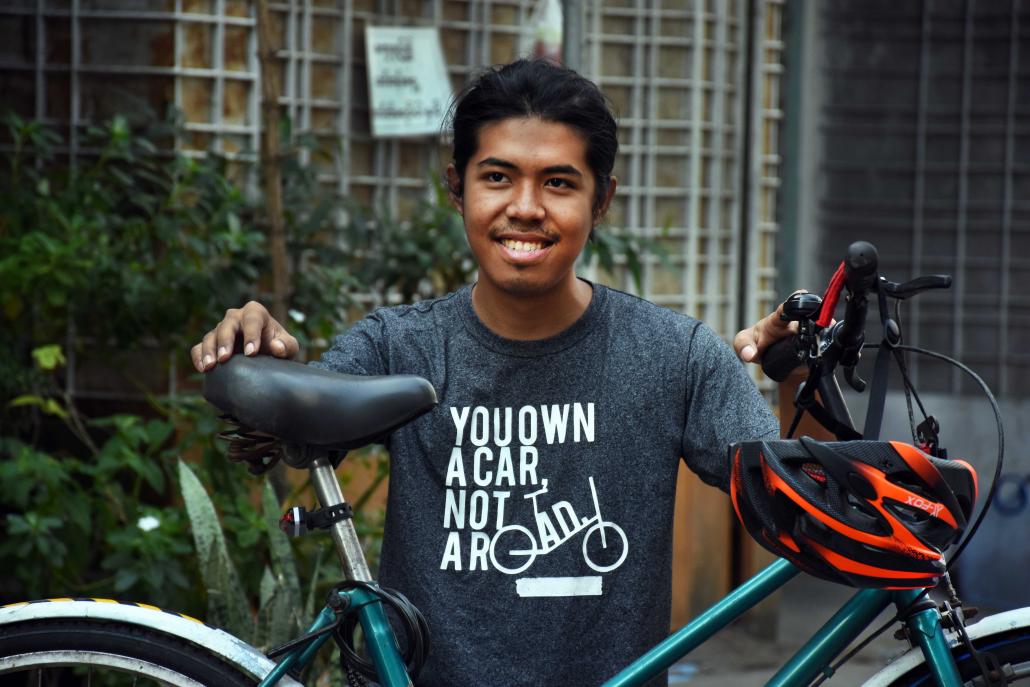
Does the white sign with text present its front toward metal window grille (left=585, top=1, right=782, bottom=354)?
no

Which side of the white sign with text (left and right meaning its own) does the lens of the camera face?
front

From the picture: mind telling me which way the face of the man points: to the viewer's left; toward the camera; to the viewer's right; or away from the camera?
toward the camera

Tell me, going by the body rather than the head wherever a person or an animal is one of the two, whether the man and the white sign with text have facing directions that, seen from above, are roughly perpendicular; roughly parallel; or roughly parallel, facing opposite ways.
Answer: roughly parallel

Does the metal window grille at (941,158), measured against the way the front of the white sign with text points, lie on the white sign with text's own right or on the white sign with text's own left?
on the white sign with text's own left

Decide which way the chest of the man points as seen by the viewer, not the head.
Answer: toward the camera

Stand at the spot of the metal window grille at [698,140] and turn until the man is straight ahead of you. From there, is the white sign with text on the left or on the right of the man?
right

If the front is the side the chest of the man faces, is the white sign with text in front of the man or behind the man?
behind

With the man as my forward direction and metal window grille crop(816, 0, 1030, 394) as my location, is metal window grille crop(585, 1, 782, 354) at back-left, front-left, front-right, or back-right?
front-right

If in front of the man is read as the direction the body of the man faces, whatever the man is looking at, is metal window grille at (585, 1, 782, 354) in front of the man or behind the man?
behind

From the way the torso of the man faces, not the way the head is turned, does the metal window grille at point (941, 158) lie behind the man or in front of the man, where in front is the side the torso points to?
behind

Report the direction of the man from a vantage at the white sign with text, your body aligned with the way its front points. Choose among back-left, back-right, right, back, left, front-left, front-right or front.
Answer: front

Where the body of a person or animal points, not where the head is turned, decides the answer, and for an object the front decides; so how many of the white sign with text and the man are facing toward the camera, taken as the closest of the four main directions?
2
